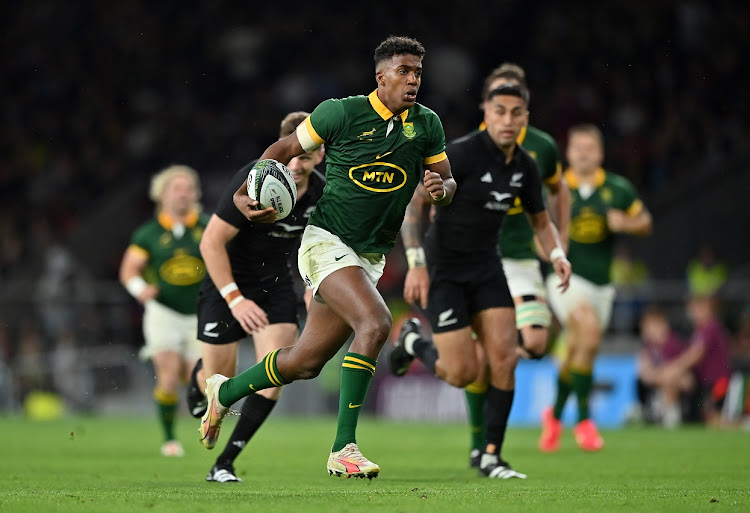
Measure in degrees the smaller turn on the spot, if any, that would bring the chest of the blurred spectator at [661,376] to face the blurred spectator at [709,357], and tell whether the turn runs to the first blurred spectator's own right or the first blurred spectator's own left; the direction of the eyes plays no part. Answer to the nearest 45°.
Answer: approximately 45° to the first blurred spectator's own left

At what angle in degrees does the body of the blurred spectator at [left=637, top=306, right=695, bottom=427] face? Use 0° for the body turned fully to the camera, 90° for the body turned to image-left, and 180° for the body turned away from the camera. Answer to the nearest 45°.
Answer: approximately 0°

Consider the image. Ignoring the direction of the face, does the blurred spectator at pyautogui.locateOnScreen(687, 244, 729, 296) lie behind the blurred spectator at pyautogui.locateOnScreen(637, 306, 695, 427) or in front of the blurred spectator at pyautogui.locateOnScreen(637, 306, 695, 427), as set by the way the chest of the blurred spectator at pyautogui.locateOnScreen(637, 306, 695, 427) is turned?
behind

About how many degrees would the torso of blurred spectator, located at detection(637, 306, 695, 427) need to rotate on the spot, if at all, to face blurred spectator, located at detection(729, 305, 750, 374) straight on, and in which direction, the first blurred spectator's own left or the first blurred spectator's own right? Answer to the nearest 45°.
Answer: approximately 90° to the first blurred spectator's own left
